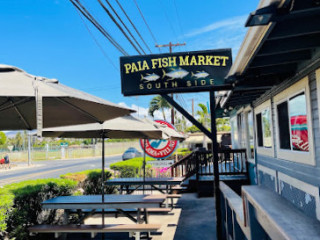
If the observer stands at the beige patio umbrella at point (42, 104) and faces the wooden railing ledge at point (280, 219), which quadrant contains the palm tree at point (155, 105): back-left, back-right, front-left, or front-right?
back-left

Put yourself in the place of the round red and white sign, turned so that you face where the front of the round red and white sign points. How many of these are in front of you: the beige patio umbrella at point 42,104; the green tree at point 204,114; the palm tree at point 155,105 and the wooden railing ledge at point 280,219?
2

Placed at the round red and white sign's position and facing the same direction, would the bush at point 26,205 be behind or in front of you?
in front

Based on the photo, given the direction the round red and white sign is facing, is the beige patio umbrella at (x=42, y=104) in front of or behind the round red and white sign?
in front

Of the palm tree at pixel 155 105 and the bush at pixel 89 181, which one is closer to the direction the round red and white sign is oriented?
the bush

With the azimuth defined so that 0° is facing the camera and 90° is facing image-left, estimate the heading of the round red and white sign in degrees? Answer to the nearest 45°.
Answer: approximately 0°

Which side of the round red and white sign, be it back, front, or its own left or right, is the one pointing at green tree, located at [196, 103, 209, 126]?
back

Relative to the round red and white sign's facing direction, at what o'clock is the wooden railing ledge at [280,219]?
The wooden railing ledge is roughly at 12 o'clock from the round red and white sign.

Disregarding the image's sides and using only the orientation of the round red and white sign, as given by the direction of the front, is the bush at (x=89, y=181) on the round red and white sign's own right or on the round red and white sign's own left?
on the round red and white sign's own right

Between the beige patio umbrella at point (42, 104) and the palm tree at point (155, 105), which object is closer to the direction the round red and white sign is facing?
the beige patio umbrella

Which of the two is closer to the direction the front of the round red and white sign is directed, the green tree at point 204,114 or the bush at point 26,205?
the bush
